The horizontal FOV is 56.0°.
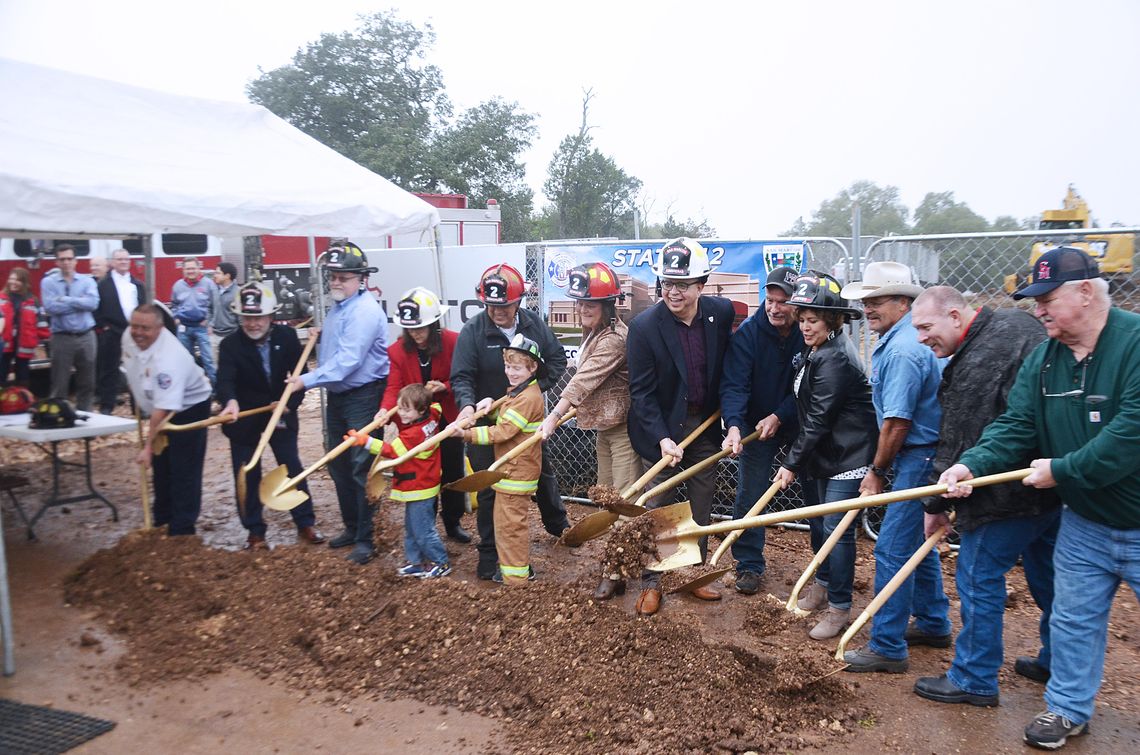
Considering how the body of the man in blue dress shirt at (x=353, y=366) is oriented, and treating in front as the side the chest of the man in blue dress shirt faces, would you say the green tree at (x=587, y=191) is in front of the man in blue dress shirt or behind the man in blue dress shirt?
behind

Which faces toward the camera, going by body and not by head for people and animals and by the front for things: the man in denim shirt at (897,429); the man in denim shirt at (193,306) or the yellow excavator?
the man in denim shirt at (193,306)

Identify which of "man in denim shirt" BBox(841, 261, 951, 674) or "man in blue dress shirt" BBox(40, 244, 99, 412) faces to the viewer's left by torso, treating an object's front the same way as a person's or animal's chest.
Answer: the man in denim shirt

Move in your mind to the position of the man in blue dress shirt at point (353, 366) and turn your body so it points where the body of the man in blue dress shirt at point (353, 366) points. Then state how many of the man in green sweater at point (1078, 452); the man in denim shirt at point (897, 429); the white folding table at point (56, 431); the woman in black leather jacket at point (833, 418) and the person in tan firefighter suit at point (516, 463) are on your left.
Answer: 4

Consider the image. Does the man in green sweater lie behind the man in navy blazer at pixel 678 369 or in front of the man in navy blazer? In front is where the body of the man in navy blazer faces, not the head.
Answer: in front

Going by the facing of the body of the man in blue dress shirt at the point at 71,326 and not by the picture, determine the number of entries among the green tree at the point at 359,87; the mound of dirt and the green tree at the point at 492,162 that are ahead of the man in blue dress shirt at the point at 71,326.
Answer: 1

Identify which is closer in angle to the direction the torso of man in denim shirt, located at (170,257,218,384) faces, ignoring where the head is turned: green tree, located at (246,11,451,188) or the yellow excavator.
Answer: the yellow excavator

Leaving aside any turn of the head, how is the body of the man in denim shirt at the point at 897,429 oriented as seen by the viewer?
to the viewer's left

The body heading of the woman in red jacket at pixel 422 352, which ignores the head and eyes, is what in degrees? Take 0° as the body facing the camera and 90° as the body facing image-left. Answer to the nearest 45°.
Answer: approximately 0°

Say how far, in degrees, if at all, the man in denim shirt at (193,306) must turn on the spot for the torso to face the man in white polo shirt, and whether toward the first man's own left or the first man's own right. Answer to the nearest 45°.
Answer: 0° — they already face them
